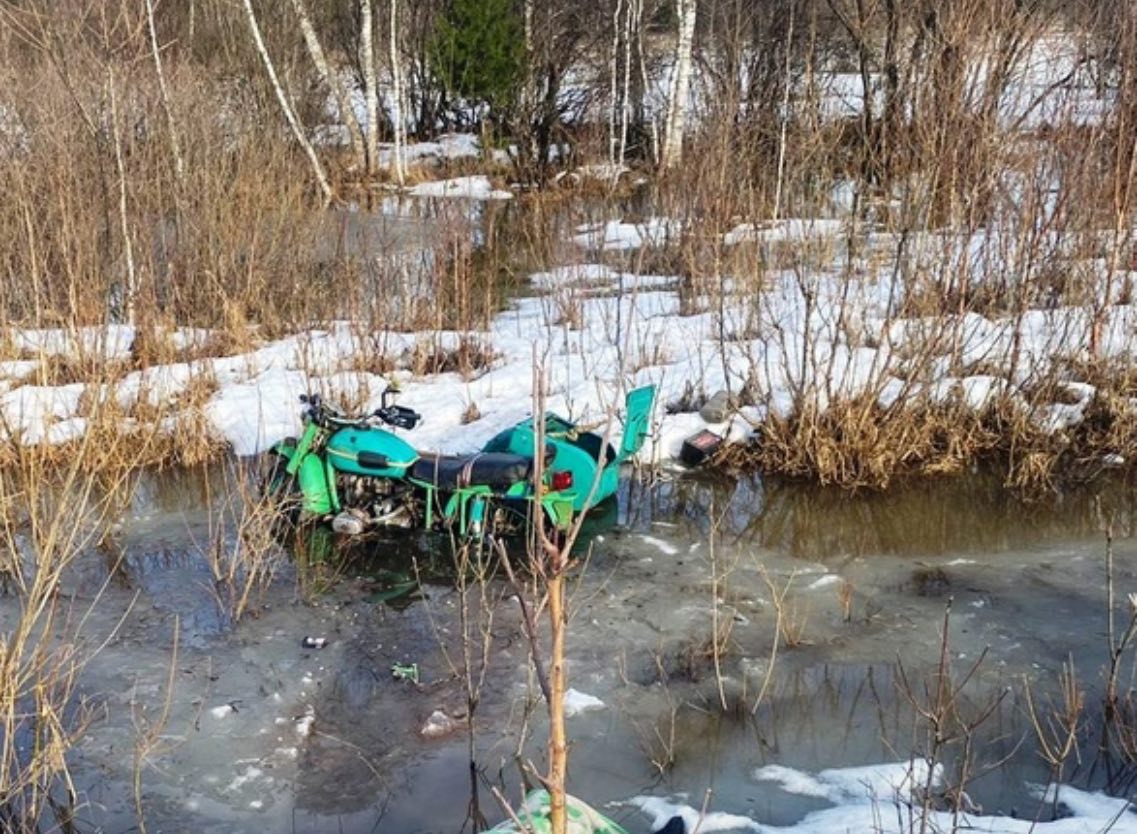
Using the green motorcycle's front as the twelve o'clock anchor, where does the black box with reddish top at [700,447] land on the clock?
The black box with reddish top is roughly at 5 o'clock from the green motorcycle.

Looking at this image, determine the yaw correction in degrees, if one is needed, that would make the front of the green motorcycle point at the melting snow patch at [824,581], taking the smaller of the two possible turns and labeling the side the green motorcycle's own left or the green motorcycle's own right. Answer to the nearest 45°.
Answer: approximately 180°

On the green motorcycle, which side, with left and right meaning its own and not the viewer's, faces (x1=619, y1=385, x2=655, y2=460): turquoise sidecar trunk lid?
back

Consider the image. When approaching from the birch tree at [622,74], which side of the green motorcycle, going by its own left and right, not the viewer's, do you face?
right

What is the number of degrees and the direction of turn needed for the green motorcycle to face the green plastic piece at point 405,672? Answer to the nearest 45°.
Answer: approximately 90° to its left

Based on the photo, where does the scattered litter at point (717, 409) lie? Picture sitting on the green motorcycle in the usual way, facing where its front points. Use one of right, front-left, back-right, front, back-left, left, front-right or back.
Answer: back-right

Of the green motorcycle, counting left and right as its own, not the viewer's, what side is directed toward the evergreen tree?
right

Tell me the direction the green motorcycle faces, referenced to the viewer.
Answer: facing to the left of the viewer
